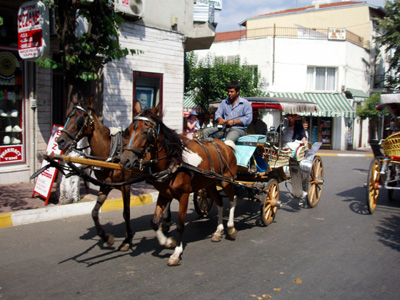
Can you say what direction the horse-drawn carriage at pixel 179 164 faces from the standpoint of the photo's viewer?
facing the viewer and to the left of the viewer

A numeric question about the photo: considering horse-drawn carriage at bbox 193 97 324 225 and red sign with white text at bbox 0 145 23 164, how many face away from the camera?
0

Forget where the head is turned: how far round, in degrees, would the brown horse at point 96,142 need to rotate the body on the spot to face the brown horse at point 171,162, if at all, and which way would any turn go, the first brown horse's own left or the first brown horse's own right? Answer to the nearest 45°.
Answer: approximately 90° to the first brown horse's own left

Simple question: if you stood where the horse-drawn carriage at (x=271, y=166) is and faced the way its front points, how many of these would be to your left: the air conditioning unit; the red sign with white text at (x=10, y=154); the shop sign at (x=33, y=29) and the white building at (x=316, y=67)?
0

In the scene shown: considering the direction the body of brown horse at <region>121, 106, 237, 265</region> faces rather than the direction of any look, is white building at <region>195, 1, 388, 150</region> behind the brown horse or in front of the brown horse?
behind

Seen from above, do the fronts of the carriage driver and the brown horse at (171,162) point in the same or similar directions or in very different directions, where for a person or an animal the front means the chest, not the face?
same or similar directions

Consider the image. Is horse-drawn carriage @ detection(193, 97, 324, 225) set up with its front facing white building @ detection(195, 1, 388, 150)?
no

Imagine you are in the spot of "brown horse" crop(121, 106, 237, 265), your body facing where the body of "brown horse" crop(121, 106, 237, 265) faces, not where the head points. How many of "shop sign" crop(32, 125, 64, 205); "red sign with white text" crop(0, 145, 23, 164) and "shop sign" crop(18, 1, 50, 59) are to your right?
3

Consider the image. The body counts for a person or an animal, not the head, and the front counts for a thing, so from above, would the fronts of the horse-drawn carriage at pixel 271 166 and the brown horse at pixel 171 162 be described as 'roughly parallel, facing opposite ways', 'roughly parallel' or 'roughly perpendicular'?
roughly parallel

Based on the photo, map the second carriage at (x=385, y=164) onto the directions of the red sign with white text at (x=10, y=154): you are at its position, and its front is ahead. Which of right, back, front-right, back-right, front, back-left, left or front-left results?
front-left

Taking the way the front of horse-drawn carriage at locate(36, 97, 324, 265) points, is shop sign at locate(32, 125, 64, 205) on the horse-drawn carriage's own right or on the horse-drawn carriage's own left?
on the horse-drawn carriage's own right

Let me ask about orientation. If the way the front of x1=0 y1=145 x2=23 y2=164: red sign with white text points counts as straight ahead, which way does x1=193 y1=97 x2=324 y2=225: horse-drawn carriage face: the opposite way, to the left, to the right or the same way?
to the right

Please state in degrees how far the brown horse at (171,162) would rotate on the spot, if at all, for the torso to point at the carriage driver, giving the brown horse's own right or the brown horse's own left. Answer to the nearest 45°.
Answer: approximately 180°

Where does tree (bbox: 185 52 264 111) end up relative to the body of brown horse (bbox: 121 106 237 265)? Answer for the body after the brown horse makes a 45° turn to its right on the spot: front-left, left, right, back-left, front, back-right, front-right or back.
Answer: right

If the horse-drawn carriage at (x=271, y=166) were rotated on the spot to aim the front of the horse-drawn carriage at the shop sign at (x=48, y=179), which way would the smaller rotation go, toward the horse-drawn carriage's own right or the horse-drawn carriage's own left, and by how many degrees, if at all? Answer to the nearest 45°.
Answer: approximately 45° to the horse-drawn carriage's own right

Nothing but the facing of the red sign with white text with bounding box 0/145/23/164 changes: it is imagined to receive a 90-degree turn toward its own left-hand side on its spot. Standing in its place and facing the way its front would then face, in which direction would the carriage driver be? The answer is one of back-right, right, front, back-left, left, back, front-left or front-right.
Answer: front-right

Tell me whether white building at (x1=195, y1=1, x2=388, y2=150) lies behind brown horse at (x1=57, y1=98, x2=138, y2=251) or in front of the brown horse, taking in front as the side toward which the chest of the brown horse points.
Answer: behind

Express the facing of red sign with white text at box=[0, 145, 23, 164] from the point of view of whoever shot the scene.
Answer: facing the viewer
